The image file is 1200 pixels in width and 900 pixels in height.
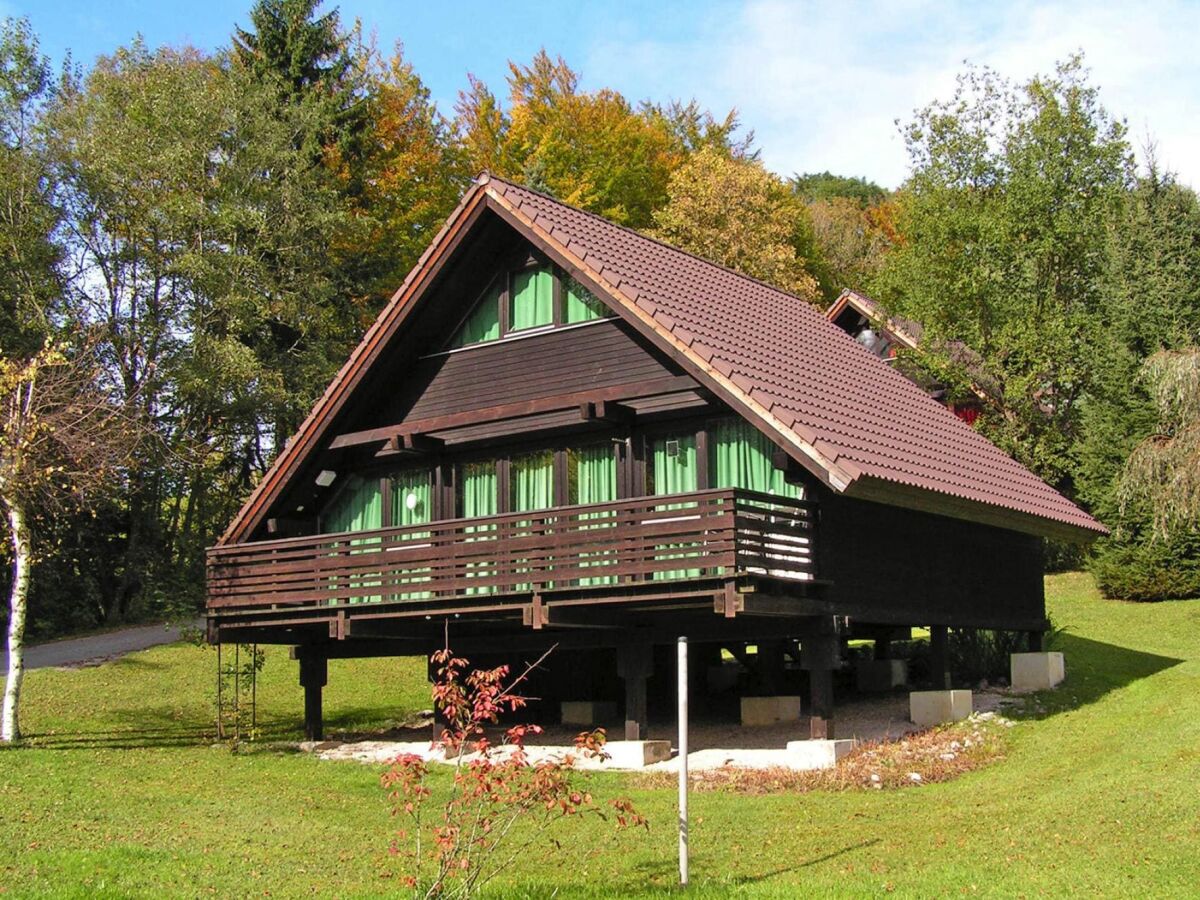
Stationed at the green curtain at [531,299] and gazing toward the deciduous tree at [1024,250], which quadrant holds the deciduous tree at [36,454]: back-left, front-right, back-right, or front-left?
back-left

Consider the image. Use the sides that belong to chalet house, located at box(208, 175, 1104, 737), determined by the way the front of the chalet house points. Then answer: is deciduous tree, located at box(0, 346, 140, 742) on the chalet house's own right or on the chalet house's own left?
on the chalet house's own right

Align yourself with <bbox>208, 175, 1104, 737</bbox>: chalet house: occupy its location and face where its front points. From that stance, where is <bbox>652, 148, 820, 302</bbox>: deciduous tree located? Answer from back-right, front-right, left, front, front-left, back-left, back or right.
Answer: back-right

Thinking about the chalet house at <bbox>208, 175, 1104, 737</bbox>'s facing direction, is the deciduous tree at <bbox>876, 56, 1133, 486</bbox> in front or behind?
behind

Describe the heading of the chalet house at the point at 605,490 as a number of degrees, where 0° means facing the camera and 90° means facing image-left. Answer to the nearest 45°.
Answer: approximately 45°
